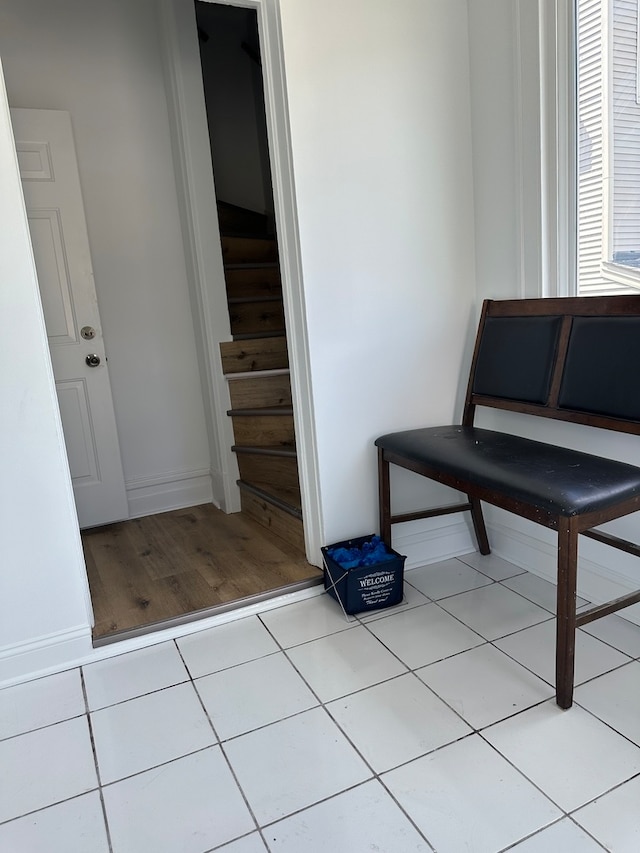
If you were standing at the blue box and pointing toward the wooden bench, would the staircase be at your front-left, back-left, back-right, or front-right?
back-left

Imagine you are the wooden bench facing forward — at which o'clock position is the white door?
The white door is roughly at 2 o'clock from the wooden bench.

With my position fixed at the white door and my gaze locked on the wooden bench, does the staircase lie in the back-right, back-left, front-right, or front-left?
front-left

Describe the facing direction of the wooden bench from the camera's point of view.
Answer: facing the viewer and to the left of the viewer

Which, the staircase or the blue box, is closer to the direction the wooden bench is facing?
the blue box

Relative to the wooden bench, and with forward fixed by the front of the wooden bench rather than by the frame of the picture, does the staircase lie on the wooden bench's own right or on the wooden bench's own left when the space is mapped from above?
on the wooden bench's own right
